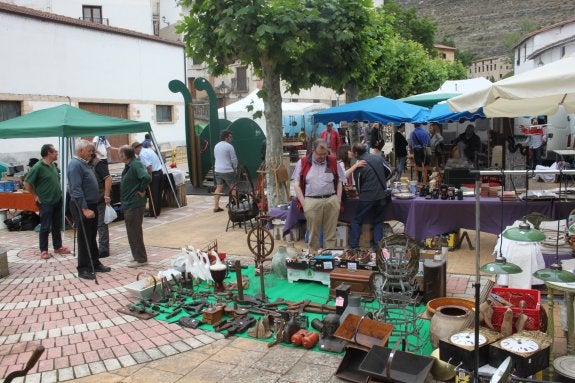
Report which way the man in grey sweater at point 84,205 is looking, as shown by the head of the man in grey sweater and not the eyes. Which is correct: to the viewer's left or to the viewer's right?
to the viewer's right

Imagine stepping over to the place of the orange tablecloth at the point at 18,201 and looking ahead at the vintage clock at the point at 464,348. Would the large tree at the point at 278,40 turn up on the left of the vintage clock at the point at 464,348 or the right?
left

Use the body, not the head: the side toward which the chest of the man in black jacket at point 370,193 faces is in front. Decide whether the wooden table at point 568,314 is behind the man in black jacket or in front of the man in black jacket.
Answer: behind

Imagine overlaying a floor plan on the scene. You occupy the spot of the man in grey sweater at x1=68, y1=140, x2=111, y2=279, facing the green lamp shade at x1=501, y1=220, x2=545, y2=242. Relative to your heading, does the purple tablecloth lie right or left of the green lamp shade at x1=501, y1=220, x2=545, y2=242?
left
